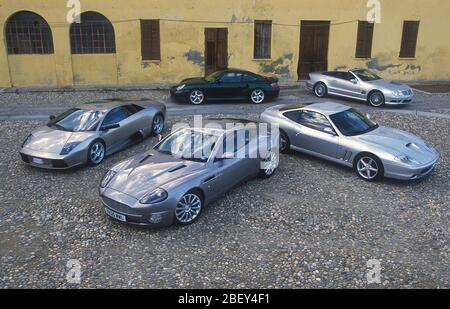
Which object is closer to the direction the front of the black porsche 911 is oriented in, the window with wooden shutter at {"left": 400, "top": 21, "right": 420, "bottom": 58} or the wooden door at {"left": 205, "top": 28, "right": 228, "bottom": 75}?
the wooden door

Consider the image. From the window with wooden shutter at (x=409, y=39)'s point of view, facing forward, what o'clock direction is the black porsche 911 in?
The black porsche 911 is roughly at 1 o'clock from the window with wooden shutter.

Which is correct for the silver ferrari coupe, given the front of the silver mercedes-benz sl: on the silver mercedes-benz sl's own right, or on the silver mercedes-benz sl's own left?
on the silver mercedes-benz sl's own right

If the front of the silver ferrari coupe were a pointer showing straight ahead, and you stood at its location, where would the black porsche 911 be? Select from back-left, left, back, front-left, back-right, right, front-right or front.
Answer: back

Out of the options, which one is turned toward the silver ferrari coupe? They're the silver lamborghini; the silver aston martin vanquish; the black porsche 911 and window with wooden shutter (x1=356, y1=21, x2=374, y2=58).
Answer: the window with wooden shutter

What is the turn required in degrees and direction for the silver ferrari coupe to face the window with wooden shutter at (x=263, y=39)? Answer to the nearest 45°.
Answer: approximately 135° to its left

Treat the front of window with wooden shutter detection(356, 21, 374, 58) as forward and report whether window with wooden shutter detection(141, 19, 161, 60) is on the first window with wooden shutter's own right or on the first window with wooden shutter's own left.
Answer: on the first window with wooden shutter's own right

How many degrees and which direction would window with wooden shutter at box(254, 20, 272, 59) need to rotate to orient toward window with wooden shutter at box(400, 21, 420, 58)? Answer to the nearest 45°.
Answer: approximately 90° to its left

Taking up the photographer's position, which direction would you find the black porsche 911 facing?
facing to the left of the viewer

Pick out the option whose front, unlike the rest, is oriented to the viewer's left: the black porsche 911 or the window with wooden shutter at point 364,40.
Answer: the black porsche 911

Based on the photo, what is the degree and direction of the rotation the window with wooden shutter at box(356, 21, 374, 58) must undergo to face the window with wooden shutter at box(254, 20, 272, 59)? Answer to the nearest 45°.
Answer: approximately 45° to its right

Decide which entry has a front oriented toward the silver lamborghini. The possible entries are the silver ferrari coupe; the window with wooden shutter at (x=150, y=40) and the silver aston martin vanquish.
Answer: the window with wooden shutter

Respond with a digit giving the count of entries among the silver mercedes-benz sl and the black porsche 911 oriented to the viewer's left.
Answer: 1

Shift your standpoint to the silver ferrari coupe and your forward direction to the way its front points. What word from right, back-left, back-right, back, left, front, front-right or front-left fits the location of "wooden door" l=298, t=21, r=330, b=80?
back-left

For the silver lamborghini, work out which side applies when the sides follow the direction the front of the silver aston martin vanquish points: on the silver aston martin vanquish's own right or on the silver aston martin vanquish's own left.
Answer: on the silver aston martin vanquish's own right
